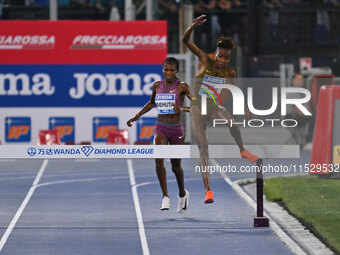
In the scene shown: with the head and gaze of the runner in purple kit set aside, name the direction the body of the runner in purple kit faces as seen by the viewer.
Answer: toward the camera

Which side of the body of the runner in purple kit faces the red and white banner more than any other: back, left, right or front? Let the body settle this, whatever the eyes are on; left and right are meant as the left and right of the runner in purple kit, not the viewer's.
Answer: back

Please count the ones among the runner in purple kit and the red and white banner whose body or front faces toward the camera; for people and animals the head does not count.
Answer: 2

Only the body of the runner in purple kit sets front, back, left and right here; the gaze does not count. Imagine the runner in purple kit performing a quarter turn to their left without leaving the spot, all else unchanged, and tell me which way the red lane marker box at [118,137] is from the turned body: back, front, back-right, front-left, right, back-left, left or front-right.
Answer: left

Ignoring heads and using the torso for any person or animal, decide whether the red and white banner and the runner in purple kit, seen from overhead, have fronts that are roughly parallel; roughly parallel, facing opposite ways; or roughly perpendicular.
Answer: roughly parallel

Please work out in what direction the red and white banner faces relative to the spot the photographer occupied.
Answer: facing the viewer

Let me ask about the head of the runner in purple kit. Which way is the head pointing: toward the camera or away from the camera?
toward the camera
